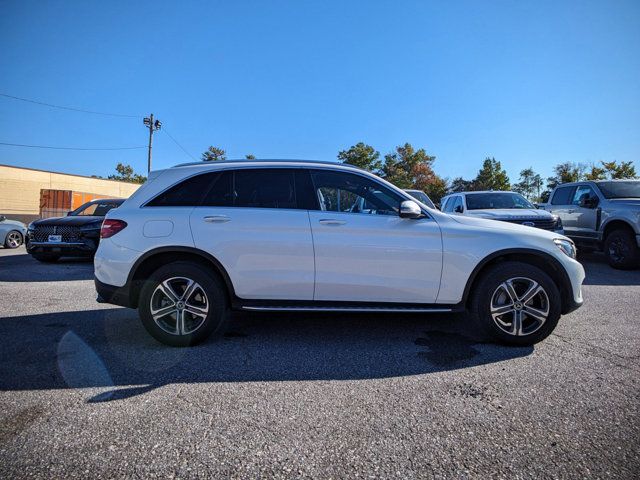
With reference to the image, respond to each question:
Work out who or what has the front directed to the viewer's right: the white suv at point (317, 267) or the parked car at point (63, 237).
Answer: the white suv

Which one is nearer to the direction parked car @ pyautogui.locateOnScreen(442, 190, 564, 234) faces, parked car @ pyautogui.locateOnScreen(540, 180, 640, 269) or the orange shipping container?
the parked car

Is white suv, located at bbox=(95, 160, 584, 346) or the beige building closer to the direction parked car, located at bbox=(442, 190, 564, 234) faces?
the white suv

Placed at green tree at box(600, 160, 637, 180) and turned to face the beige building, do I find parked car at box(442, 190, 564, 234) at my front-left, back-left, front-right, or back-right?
front-left

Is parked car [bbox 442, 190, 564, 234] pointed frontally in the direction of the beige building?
no

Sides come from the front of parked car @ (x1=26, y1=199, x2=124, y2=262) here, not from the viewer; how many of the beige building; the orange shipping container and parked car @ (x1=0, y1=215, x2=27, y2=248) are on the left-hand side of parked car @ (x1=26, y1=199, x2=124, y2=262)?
0

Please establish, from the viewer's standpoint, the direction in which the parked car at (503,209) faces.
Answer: facing the viewer and to the right of the viewer

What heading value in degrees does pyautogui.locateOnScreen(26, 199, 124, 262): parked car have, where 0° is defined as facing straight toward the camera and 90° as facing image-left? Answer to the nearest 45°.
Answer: approximately 45°

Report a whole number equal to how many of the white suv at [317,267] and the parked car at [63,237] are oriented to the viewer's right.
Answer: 1

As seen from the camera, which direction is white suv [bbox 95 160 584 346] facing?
to the viewer's right

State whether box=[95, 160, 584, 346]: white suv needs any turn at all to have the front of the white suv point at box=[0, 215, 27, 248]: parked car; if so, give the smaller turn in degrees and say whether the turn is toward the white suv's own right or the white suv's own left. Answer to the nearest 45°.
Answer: approximately 135° to the white suv's own left

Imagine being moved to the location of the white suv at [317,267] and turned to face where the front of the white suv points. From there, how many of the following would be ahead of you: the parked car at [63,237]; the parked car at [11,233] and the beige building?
0

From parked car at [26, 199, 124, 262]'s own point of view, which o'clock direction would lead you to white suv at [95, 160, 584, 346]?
The white suv is roughly at 10 o'clock from the parked car.

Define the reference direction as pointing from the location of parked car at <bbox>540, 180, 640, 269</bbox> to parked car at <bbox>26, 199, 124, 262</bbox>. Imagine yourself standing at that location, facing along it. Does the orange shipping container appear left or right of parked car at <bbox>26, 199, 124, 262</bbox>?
right

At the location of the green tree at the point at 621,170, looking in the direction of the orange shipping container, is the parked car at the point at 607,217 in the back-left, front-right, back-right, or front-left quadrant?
front-left

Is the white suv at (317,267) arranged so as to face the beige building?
no
